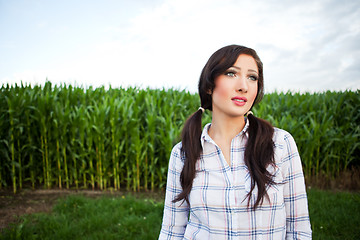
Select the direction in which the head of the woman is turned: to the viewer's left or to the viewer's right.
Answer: to the viewer's right

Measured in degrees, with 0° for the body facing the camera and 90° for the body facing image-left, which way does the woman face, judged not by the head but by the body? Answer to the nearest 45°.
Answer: approximately 0°
